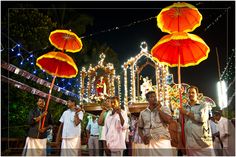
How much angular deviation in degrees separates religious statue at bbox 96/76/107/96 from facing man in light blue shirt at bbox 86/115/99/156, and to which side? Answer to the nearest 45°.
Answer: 0° — it already faces them

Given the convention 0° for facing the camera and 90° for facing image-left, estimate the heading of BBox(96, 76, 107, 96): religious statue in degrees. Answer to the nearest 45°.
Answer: approximately 0°

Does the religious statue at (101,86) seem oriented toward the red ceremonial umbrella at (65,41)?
yes

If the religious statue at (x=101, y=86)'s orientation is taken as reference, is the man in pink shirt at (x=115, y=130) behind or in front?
in front

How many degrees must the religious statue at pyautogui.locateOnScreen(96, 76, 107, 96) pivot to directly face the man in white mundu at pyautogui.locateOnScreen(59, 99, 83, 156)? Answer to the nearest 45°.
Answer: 0° — it already faces them

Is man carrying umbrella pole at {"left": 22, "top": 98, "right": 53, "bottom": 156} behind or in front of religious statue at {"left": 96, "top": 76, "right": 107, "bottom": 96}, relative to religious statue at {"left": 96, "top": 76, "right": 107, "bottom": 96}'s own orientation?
in front

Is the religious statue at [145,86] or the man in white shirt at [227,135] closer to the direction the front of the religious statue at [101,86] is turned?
the man in white shirt

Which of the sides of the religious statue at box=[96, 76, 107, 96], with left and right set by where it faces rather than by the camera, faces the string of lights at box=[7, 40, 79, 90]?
right

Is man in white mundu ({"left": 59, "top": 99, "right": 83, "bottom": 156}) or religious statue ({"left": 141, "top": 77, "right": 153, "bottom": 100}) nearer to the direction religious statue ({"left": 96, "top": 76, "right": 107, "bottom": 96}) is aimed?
the man in white mundu
